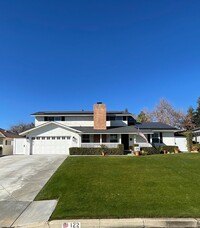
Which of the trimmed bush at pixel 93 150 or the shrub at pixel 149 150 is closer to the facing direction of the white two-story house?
the trimmed bush

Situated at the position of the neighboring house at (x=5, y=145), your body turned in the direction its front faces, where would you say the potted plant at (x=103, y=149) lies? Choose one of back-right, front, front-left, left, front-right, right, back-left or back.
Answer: front-left

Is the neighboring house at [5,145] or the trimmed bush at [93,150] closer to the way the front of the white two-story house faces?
the trimmed bush

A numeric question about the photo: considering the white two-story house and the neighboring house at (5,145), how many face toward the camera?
2

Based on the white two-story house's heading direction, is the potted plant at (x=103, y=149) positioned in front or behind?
in front

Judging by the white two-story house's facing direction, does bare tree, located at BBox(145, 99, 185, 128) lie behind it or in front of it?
behind

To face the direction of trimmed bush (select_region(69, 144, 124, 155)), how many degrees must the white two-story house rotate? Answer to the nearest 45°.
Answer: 0° — it already faces it

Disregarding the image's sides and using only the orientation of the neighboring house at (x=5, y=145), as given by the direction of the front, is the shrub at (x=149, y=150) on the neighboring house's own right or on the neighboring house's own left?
on the neighboring house's own left

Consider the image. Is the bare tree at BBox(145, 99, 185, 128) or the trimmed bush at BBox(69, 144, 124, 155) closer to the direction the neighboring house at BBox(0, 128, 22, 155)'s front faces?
the trimmed bush

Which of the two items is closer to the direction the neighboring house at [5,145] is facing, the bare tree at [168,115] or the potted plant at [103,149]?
the potted plant

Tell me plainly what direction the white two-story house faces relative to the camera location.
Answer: facing the viewer
